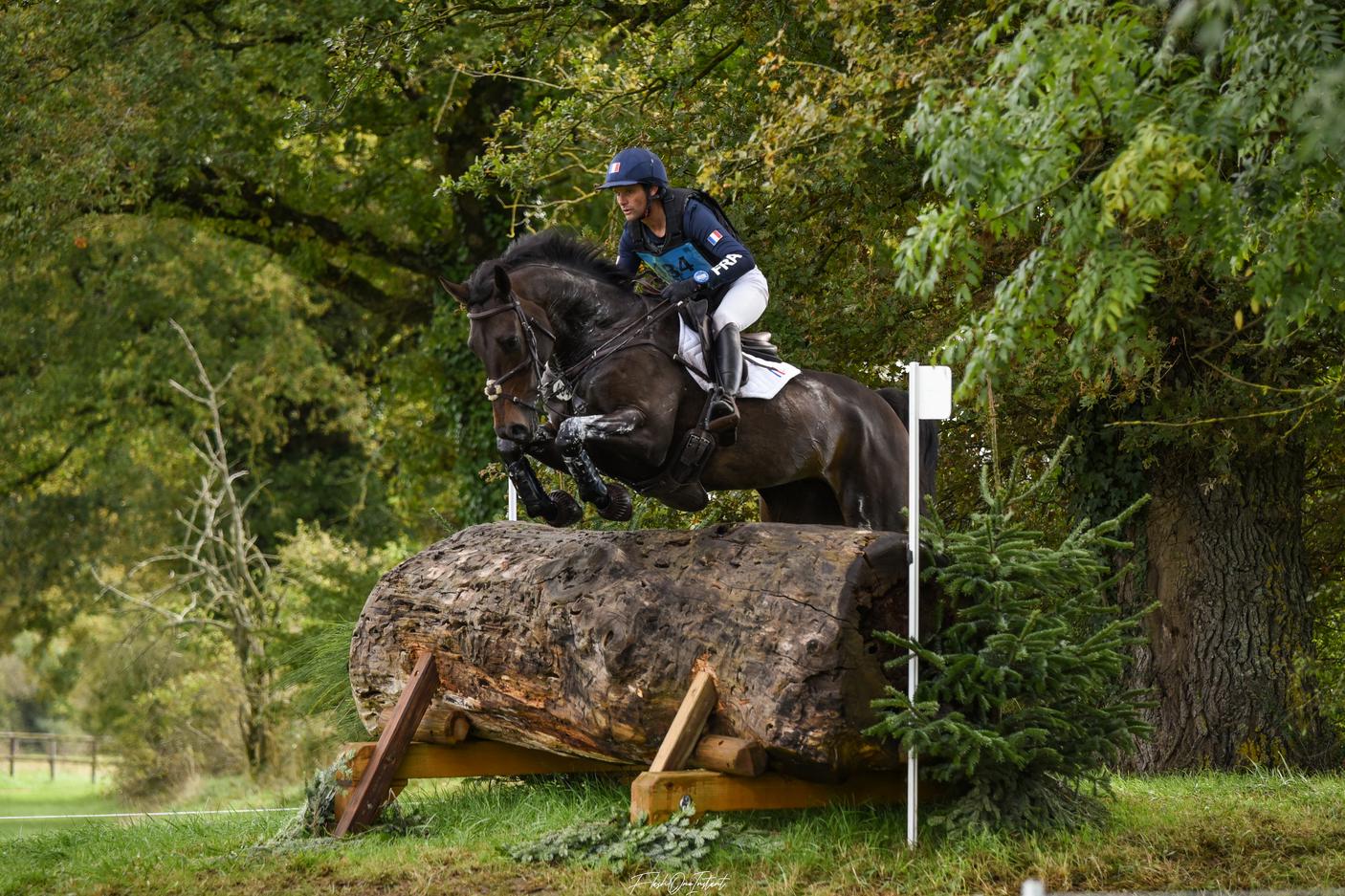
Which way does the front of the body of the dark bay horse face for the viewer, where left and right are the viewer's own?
facing the viewer and to the left of the viewer

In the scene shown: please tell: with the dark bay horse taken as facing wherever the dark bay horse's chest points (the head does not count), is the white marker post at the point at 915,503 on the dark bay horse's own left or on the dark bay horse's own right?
on the dark bay horse's own left

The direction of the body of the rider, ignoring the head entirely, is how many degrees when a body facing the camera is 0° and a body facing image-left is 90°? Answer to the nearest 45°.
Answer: approximately 45°

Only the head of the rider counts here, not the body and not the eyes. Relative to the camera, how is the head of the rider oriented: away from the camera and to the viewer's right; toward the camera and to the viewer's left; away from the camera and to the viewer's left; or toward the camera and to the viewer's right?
toward the camera and to the viewer's left

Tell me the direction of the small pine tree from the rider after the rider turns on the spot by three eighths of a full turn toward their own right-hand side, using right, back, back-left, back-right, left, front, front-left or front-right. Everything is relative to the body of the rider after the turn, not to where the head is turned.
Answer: back-right

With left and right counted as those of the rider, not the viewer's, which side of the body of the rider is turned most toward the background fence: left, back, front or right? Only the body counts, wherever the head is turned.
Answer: right

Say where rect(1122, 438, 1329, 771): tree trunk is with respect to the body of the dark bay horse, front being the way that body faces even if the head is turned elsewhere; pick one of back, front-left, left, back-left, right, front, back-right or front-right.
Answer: back

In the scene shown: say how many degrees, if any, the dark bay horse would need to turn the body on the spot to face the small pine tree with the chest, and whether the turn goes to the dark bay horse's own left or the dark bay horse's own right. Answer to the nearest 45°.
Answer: approximately 90° to the dark bay horse's own left
